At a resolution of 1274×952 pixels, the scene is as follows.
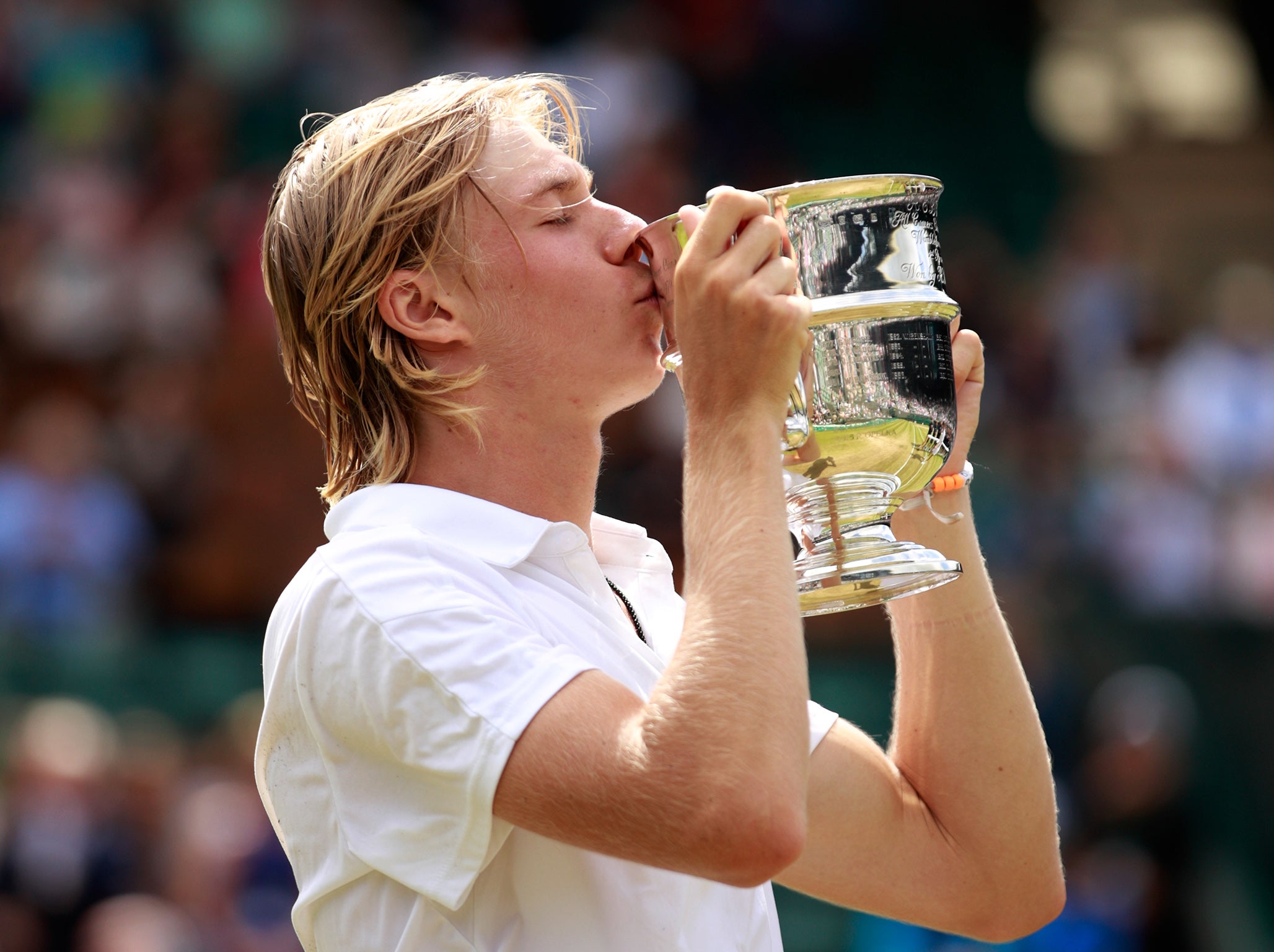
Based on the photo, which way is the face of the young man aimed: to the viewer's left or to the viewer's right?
to the viewer's right

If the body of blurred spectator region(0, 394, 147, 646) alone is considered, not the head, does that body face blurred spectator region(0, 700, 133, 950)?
yes

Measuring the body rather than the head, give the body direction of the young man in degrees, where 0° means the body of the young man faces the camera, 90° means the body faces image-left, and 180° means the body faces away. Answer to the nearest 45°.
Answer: approximately 270°

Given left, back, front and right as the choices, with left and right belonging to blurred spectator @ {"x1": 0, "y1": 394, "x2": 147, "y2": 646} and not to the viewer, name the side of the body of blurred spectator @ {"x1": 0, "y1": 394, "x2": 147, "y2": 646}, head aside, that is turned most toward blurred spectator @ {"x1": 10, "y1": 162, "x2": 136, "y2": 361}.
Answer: back

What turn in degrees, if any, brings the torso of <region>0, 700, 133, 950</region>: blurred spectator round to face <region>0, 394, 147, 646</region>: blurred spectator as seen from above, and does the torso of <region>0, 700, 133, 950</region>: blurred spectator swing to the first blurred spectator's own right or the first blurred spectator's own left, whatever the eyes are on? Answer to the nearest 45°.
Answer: approximately 180°

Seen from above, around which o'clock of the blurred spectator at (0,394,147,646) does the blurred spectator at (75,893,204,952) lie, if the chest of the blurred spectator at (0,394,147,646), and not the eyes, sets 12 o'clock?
the blurred spectator at (75,893,204,952) is roughly at 12 o'clock from the blurred spectator at (0,394,147,646).

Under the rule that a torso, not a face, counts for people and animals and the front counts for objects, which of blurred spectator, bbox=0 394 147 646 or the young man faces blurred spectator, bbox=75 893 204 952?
blurred spectator, bbox=0 394 147 646

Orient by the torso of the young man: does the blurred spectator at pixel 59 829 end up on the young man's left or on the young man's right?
on the young man's left

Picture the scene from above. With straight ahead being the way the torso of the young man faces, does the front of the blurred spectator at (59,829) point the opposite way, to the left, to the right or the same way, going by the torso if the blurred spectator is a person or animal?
to the right

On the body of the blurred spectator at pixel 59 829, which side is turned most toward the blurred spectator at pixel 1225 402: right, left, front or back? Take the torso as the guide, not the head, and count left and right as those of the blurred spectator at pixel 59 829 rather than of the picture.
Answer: left

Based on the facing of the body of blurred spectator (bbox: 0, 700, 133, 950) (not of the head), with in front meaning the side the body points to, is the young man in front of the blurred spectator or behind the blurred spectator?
in front

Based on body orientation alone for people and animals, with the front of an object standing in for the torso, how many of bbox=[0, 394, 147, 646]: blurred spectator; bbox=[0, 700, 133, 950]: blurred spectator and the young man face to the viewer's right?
1
